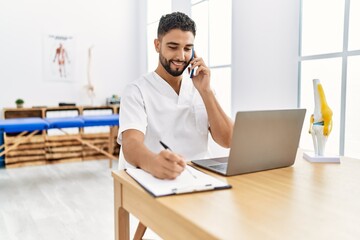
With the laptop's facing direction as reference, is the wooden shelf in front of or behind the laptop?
in front

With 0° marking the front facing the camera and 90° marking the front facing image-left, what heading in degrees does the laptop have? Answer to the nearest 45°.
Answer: approximately 135°

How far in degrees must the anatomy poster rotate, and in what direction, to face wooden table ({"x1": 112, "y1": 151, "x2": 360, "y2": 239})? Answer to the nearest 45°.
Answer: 0° — it already faces it

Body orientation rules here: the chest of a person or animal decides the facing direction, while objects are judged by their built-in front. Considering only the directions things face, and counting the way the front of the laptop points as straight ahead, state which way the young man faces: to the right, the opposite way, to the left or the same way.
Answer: the opposite way

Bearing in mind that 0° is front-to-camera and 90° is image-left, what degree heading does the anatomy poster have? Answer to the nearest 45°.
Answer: approximately 0°

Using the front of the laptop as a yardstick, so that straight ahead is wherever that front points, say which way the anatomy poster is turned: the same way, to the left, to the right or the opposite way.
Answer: the opposite way

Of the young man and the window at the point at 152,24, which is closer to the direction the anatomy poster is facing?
the young man

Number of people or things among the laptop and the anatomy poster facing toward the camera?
1

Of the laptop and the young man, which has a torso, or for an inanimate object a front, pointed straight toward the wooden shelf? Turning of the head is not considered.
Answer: the laptop

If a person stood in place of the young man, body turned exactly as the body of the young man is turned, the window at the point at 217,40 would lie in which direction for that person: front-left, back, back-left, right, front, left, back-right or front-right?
back-left

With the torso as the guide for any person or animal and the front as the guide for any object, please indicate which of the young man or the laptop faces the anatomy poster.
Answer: the laptop
